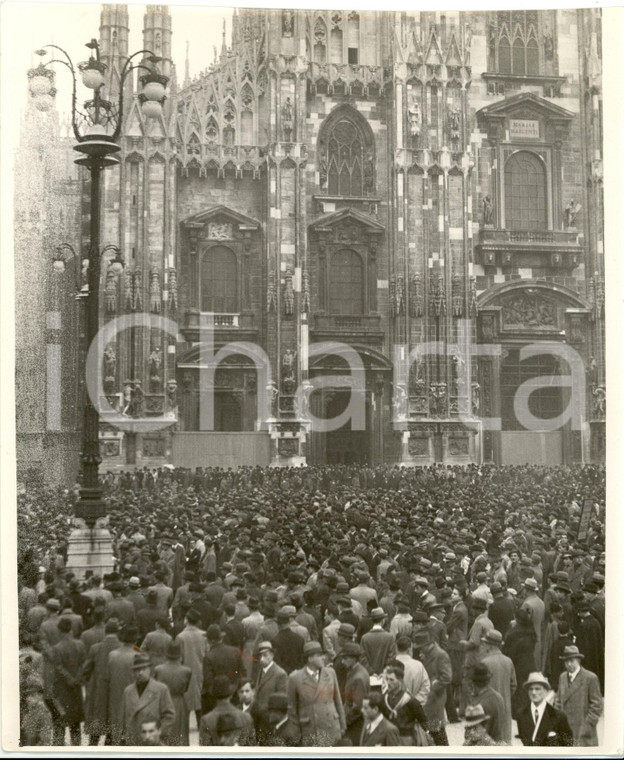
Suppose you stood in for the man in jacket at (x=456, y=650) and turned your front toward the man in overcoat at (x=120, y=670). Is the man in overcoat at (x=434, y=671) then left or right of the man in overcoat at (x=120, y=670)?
left

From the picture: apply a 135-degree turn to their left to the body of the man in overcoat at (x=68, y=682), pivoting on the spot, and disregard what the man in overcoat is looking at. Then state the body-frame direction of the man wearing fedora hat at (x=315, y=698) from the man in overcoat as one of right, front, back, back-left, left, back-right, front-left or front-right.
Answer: left

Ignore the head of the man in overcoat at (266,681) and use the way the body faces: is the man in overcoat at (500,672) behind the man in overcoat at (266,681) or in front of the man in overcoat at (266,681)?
behind

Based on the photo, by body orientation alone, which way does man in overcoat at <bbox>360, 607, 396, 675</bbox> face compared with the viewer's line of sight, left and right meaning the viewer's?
facing away from the viewer

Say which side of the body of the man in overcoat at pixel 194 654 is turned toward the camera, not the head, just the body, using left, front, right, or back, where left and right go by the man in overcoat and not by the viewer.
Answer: back

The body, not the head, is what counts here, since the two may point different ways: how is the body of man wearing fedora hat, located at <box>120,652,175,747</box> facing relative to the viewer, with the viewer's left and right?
facing the viewer and to the left of the viewer

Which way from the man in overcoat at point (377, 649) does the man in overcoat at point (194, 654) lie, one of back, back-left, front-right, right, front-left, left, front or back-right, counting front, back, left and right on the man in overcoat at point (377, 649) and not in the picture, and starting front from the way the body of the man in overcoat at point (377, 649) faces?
left

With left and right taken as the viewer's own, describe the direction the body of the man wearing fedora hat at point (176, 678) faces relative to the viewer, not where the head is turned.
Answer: facing away from the viewer

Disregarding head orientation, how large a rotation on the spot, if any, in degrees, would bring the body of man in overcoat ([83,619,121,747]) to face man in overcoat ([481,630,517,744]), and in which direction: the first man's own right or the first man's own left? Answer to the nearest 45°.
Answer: approximately 45° to the first man's own right

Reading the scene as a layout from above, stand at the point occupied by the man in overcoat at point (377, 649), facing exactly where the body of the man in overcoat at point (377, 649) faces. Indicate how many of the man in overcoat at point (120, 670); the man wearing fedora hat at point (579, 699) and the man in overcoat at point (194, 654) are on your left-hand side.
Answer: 2

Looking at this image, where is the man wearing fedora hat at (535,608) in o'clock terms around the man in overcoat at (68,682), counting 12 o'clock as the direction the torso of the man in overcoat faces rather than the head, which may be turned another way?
The man wearing fedora hat is roughly at 3 o'clock from the man in overcoat.
